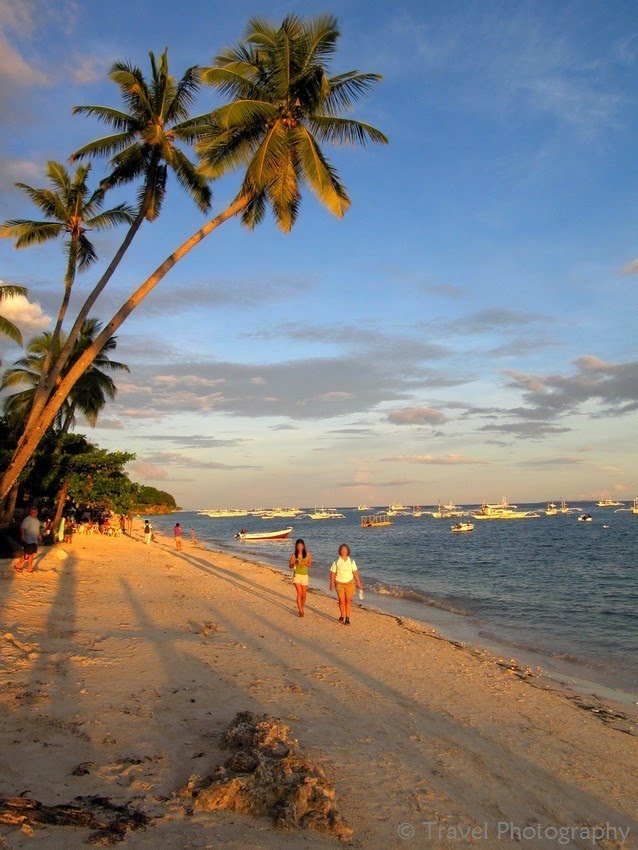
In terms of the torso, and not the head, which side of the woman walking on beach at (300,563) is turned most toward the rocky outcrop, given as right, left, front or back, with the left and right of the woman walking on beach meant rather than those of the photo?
front

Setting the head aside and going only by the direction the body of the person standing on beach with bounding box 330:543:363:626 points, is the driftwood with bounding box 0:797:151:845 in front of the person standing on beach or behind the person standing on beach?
in front

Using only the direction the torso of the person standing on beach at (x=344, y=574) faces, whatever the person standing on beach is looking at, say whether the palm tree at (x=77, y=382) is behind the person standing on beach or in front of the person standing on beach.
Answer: behind

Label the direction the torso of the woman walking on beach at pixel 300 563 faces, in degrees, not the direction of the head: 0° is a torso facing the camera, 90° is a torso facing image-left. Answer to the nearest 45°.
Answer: approximately 0°

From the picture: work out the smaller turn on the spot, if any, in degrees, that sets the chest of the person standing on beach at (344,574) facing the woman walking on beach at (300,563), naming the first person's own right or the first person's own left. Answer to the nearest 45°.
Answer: approximately 90° to the first person's own right

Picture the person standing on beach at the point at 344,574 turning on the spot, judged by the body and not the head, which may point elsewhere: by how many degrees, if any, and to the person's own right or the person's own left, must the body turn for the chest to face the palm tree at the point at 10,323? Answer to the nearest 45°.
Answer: approximately 135° to the person's own right

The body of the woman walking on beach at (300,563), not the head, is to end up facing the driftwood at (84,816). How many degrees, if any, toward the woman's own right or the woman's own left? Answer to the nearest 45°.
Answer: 0° — they already face it

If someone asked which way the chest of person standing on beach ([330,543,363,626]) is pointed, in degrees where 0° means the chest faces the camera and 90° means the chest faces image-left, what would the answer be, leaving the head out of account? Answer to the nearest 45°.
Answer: approximately 0°

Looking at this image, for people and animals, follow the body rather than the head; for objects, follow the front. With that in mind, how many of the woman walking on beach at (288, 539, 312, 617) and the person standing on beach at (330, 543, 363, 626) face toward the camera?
2

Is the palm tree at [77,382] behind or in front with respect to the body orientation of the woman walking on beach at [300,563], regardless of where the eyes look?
behind

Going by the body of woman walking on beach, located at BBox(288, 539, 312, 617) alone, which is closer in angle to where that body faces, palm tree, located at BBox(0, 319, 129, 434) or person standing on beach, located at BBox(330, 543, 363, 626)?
the person standing on beach

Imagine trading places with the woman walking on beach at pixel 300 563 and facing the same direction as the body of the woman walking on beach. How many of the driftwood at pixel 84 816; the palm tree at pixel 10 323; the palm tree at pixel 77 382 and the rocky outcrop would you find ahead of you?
2
